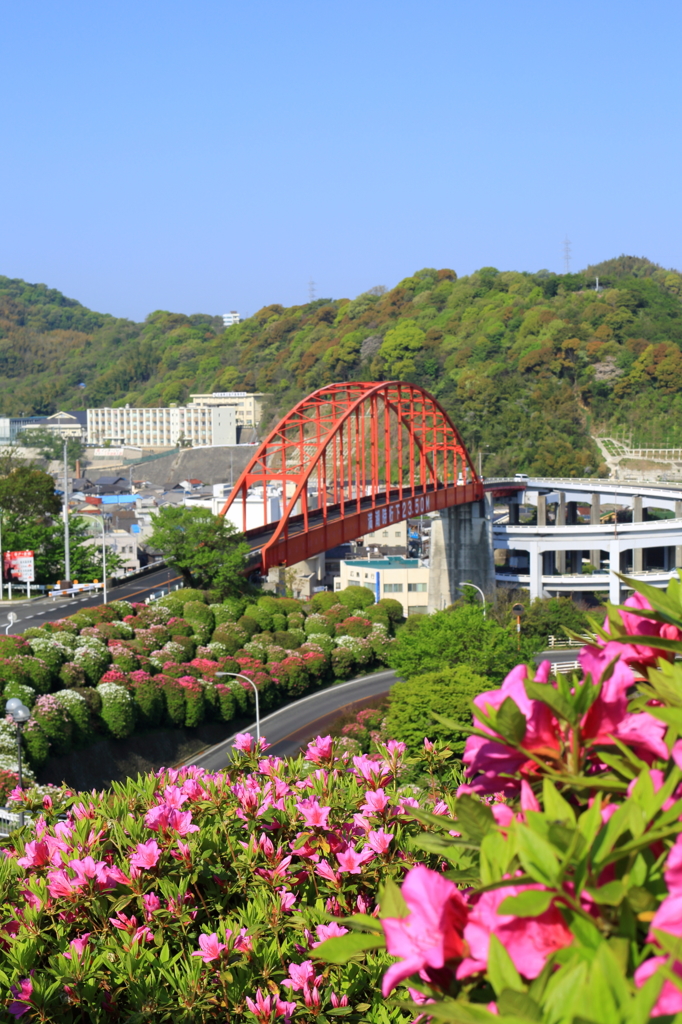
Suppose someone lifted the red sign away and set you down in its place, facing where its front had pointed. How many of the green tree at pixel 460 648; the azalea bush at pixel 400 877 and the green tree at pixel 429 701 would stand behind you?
0

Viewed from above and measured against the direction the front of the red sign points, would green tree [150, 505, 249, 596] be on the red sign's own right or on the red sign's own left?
on the red sign's own left

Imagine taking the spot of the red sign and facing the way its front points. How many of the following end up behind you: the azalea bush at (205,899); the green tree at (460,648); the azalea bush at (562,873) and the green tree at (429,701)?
0

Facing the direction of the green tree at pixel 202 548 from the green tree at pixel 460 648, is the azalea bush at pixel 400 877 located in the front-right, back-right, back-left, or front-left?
back-left

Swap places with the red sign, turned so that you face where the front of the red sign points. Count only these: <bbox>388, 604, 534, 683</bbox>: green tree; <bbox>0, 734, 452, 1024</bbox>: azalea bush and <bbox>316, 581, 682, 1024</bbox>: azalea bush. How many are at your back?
0

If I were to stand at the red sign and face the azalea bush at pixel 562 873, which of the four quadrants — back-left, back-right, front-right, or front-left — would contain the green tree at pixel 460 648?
front-left

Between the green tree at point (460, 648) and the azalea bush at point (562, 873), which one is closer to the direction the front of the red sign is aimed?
the azalea bush

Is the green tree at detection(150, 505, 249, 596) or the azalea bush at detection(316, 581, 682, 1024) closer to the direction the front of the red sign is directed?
the azalea bush

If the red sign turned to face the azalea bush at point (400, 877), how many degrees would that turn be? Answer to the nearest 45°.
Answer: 0° — it already faces it

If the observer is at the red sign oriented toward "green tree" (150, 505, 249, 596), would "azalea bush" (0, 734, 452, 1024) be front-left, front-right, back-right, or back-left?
front-right

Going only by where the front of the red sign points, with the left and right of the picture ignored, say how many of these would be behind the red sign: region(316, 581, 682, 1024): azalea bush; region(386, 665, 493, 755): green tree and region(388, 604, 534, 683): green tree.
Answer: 0

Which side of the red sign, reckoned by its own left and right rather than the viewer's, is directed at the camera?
front

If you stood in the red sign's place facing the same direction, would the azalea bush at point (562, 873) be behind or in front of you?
in front

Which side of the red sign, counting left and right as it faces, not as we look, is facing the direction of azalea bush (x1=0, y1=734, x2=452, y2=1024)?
front
